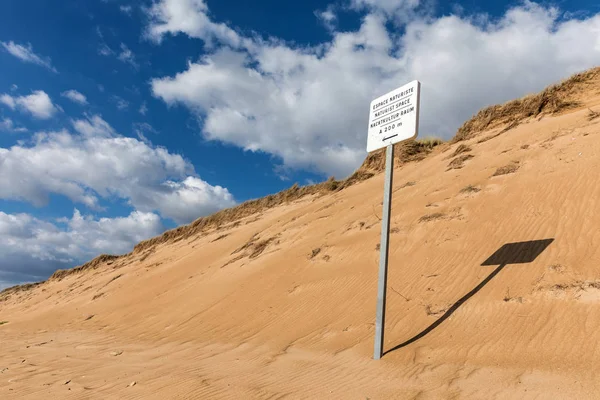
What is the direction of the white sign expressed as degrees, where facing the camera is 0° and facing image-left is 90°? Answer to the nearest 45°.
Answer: approximately 45°
